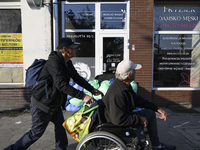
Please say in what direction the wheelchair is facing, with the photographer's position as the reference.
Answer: facing to the right of the viewer

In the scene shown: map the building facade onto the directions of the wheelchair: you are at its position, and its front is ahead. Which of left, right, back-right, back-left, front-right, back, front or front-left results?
left

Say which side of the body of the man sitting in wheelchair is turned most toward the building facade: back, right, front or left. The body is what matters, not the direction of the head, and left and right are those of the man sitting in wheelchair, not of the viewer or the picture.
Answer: left

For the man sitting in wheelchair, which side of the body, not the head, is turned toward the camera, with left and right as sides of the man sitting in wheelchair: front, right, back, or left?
right

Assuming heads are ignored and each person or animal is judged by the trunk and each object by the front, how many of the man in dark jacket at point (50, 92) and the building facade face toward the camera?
1

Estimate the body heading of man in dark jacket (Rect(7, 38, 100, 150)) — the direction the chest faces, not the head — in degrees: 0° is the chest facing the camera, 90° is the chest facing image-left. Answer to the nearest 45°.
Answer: approximately 270°

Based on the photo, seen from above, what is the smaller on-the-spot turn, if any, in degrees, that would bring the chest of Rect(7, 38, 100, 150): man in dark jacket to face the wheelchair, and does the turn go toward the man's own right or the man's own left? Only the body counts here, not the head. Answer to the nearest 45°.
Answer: approximately 45° to the man's own right

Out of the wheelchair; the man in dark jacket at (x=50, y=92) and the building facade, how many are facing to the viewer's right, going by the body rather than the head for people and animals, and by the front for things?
2

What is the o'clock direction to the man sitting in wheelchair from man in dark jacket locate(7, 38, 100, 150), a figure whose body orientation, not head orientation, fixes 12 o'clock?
The man sitting in wheelchair is roughly at 1 o'clock from the man in dark jacket.

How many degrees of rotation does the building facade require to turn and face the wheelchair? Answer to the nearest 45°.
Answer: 0° — it already faces it

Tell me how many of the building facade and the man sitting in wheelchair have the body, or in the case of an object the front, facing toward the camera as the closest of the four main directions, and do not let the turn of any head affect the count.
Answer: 1

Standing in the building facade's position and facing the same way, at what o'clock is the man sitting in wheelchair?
The man sitting in wheelchair is roughly at 12 o'clock from the building facade.

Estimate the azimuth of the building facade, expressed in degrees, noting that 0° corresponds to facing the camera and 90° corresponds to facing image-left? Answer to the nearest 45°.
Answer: approximately 0°

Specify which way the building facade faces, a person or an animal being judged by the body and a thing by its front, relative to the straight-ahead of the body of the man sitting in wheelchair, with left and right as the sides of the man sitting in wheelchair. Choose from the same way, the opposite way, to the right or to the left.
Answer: to the right

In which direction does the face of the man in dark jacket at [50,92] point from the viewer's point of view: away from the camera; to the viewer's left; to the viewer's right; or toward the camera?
to the viewer's right
